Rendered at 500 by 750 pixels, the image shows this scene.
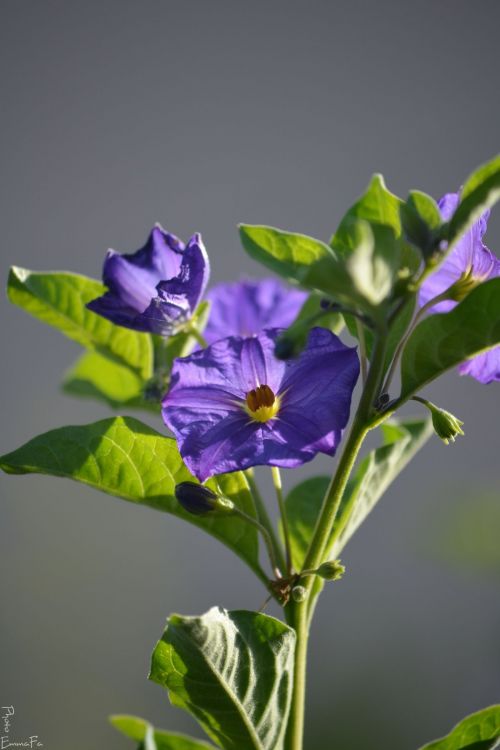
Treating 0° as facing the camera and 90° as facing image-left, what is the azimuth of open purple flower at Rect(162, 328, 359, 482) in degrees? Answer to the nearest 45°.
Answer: approximately 0°
